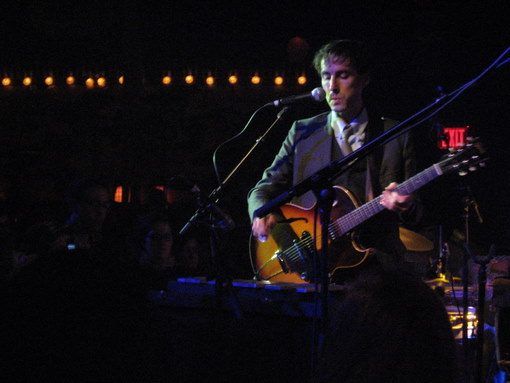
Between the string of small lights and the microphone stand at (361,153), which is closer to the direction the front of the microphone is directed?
the microphone stand

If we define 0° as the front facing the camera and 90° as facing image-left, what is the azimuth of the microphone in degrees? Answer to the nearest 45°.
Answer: approximately 270°

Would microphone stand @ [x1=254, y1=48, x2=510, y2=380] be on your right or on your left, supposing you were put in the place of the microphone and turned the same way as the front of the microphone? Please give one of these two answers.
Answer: on your right

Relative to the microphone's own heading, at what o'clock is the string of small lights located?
The string of small lights is roughly at 8 o'clock from the microphone.

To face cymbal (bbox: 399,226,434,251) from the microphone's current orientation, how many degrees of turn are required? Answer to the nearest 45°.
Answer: approximately 90° to its left
